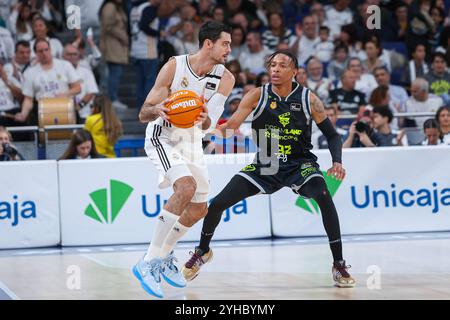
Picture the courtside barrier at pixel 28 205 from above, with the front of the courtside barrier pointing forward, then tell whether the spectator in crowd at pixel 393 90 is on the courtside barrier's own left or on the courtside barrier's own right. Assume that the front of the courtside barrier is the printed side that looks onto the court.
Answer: on the courtside barrier's own left

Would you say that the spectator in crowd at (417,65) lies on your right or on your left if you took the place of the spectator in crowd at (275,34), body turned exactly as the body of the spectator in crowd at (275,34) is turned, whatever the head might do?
on your left

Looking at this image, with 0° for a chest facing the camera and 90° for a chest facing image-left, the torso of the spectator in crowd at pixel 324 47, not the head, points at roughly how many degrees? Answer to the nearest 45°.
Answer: approximately 0°

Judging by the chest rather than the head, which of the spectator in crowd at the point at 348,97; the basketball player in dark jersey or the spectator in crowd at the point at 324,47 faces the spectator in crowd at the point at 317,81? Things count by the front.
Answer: the spectator in crowd at the point at 324,47

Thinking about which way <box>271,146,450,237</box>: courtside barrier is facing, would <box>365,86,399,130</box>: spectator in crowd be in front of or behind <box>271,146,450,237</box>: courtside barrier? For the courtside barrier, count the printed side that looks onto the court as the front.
behind
